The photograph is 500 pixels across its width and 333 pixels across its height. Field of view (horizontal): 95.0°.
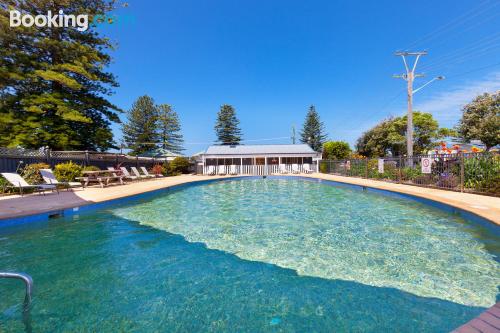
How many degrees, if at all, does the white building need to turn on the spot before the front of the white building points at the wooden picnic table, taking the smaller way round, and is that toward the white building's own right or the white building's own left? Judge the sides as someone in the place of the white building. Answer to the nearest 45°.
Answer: approximately 45° to the white building's own right

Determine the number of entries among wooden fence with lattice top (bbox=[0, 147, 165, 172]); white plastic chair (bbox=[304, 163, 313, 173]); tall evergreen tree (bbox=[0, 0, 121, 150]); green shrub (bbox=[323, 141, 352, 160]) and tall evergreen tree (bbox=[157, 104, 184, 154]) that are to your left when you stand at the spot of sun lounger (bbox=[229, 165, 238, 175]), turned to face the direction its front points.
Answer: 2

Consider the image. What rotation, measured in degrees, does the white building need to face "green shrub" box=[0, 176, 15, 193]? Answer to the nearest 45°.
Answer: approximately 45° to its right

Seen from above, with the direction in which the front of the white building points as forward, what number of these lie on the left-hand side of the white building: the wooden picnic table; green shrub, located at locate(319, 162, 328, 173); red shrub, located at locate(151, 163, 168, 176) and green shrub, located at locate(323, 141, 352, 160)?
2

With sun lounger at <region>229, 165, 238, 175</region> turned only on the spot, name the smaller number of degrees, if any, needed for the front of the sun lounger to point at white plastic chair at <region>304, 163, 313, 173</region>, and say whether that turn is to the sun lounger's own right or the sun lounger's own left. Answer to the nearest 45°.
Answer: approximately 90° to the sun lounger's own left

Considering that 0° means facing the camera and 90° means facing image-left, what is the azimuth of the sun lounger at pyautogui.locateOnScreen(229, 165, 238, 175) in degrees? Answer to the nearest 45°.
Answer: approximately 0°
